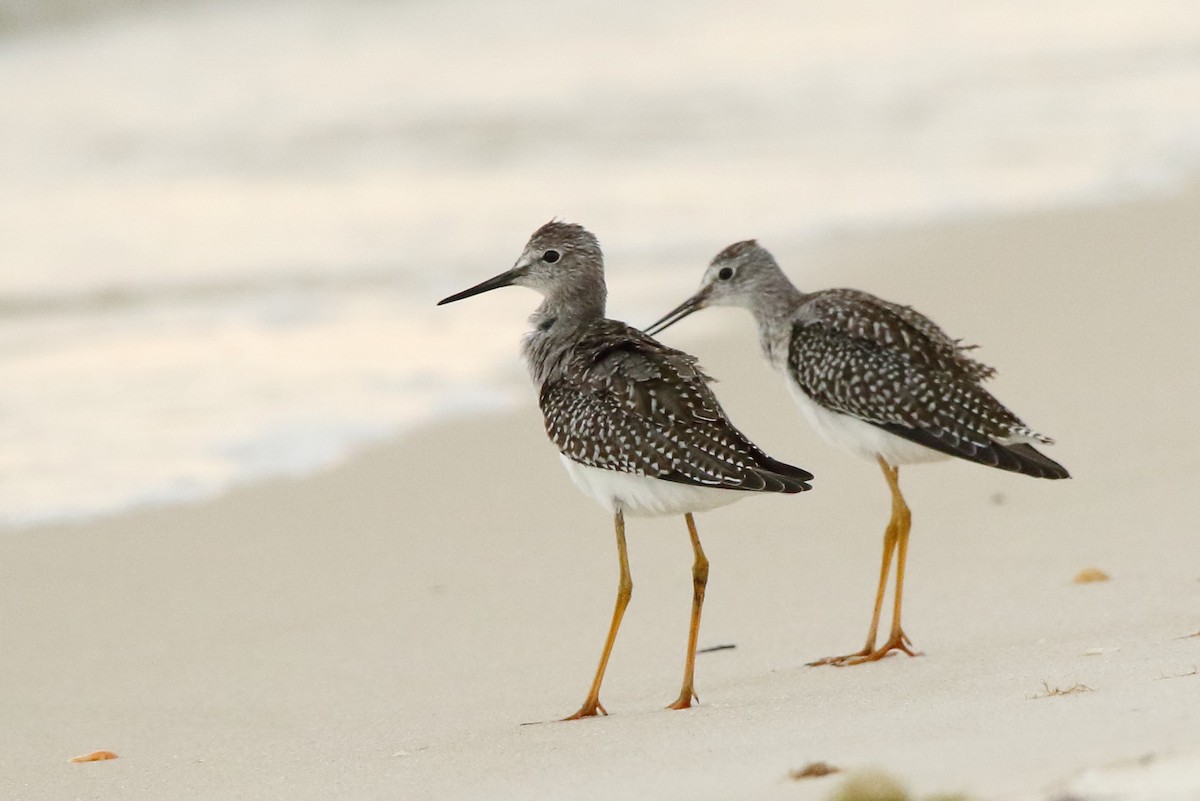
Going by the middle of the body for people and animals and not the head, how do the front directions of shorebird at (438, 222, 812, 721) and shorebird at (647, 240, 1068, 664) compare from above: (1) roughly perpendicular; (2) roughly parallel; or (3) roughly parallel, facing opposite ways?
roughly parallel

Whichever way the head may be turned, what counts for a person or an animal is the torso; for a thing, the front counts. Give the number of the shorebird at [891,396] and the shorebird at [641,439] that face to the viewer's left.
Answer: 2

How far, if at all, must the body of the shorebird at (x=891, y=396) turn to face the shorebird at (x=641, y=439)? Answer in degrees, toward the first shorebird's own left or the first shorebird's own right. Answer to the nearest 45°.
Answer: approximately 45° to the first shorebird's own left

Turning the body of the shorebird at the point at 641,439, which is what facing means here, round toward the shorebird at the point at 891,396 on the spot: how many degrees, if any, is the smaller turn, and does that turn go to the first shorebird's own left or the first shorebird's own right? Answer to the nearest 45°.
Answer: approximately 135° to the first shorebird's own right

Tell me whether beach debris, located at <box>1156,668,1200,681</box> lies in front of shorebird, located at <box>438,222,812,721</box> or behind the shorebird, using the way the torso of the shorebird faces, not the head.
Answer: behind

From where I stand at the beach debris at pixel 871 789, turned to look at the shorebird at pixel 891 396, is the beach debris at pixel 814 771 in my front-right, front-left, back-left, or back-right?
front-left

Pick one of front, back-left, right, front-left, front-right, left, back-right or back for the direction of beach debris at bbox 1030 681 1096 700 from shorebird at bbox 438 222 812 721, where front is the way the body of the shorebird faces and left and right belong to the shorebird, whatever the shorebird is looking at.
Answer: back-left

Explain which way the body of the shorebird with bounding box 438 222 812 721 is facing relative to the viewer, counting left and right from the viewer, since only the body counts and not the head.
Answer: facing to the left of the viewer

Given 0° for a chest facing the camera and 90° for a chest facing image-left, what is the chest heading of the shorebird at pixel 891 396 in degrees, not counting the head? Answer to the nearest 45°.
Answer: approximately 90°

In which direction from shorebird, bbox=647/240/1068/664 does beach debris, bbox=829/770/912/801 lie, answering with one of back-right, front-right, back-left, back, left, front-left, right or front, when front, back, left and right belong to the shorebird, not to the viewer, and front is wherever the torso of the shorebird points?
left
